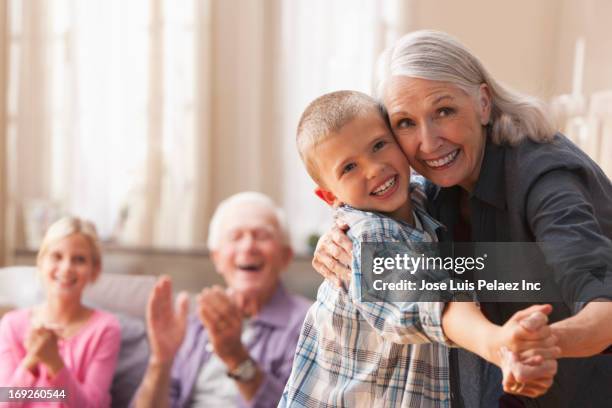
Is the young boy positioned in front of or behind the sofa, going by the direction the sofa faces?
in front

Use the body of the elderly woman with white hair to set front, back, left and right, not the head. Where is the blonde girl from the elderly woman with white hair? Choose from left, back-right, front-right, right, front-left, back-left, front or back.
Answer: right

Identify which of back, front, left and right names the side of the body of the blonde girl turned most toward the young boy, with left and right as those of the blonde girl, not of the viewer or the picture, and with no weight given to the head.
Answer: front

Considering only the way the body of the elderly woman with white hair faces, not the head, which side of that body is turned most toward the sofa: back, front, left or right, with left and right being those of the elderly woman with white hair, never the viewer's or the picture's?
right

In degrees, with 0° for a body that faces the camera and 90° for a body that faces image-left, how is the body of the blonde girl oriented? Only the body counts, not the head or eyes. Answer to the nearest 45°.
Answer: approximately 0°

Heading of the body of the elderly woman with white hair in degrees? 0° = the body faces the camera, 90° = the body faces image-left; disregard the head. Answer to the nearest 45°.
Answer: approximately 45°
